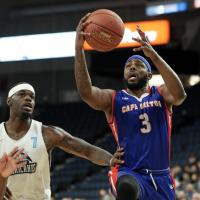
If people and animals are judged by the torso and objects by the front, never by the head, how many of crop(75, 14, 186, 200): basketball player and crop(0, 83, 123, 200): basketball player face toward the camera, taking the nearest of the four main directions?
2

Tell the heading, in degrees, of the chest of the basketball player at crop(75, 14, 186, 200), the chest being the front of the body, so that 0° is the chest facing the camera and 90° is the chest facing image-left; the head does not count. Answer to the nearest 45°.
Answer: approximately 0°

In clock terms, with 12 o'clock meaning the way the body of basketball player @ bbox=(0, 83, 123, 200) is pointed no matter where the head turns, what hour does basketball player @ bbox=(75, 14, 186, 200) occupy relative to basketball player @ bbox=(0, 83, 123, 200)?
basketball player @ bbox=(75, 14, 186, 200) is roughly at 10 o'clock from basketball player @ bbox=(0, 83, 123, 200).

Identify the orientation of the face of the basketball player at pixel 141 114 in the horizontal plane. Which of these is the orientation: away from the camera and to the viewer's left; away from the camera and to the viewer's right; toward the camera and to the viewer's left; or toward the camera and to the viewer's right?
toward the camera and to the viewer's left

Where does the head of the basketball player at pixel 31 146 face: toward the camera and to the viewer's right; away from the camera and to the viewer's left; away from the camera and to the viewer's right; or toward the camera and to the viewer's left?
toward the camera and to the viewer's right

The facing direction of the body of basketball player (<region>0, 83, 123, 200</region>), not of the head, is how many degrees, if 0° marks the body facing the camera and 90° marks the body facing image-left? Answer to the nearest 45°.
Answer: approximately 0°

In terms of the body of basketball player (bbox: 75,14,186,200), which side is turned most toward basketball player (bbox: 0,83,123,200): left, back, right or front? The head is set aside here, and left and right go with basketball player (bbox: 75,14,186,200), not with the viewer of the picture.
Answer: right
